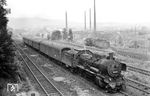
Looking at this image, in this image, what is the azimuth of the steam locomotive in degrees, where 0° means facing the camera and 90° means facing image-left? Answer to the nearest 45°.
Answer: approximately 315°

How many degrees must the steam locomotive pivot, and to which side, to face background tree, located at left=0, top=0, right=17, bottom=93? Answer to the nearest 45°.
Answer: approximately 135° to its right
